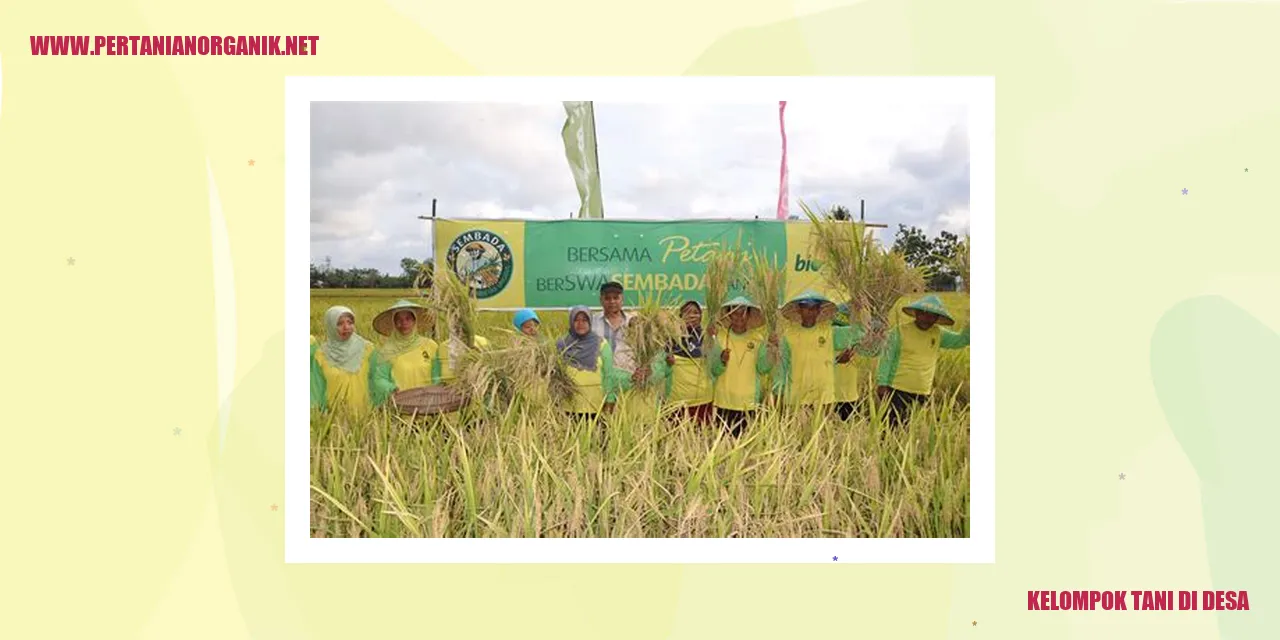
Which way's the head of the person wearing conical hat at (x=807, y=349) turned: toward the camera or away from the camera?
toward the camera

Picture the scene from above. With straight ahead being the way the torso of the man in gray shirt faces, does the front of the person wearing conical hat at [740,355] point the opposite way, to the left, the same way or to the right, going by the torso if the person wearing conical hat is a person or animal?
the same way

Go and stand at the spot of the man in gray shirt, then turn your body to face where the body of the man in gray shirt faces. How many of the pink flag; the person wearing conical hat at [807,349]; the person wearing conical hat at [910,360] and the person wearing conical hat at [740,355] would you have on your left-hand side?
4

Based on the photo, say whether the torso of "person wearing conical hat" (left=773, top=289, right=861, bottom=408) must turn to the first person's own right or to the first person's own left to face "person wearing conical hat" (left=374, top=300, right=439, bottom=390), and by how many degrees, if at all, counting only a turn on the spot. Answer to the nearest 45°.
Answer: approximately 90° to the first person's own right

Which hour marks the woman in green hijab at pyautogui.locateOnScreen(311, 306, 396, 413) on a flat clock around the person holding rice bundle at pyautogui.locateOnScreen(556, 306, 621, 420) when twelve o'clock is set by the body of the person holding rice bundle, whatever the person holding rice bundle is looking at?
The woman in green hijab is roughly at 3 o'clock from the person holding rice bundle.

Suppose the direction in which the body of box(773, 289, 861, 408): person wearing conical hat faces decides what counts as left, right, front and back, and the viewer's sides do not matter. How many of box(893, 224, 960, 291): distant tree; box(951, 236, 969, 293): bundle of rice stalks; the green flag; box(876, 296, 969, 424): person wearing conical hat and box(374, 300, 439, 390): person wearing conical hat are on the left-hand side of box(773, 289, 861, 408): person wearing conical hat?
3

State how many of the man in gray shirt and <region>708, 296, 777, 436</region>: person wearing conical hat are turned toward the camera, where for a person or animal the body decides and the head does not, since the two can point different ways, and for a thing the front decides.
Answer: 2

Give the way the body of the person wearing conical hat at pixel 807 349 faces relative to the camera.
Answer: toward the camera

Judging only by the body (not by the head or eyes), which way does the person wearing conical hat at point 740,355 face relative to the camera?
toward the camera

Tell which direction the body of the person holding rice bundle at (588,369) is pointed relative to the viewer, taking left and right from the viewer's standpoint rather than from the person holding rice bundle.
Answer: facing the viewer

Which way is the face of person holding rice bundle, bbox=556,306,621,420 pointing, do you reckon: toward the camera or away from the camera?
toward the camera

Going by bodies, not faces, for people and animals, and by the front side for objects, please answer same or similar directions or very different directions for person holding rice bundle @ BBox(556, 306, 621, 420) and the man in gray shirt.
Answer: same or similar directions

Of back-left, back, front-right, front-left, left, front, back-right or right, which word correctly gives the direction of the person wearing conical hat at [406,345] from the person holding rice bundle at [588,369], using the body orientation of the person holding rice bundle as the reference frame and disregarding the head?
right

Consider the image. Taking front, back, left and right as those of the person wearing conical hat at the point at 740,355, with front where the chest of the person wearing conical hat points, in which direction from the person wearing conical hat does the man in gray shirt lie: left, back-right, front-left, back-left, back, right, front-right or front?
right

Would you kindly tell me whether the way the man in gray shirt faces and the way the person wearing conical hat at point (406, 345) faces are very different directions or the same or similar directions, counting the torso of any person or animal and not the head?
same or similar directions

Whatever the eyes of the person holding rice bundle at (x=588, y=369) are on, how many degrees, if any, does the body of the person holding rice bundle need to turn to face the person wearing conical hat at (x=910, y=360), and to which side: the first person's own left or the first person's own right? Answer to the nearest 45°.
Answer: approximately 90° to the first person's own left
